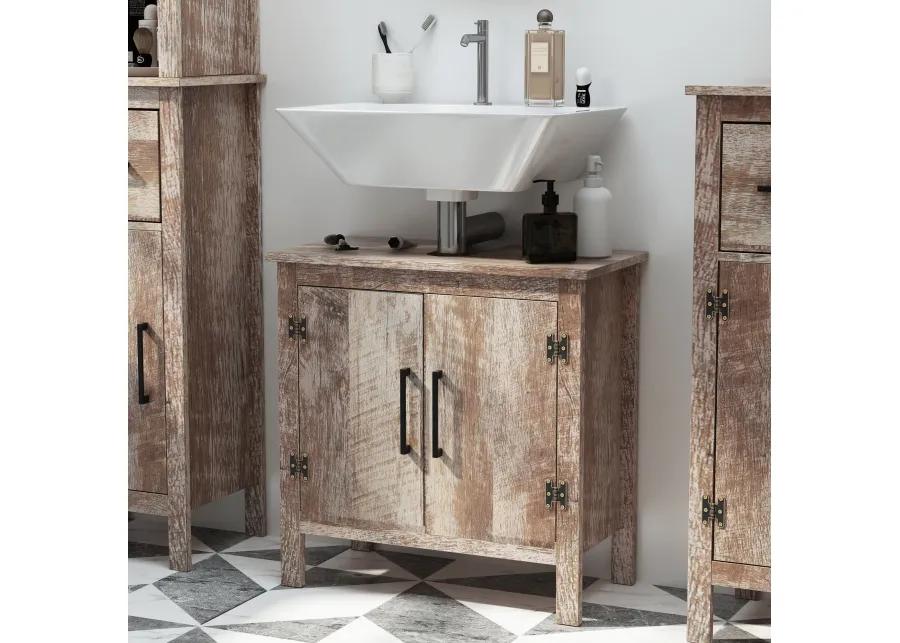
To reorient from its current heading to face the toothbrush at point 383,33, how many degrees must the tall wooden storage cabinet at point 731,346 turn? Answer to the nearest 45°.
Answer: approximately 135° to its right

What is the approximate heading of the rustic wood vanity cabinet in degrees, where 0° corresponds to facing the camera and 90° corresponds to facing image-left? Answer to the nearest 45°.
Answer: approximately 45°

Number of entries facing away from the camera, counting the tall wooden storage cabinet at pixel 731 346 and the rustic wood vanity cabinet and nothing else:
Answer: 0

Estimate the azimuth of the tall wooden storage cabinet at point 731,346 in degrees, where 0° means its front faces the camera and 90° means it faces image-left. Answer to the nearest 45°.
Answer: approximately 0°

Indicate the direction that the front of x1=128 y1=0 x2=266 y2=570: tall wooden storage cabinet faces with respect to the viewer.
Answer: facing the viewer and to the left of the viewer

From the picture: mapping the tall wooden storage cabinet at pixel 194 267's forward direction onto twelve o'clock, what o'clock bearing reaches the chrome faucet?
The chrome faucet is roughly at 8 o'clock from the tall wooden storage cabinet.

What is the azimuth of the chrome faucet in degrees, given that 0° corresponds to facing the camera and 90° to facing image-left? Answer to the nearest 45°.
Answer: approximately 45°

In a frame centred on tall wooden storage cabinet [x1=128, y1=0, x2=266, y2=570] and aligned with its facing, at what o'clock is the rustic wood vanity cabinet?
The rustic wood vanity cabinet is roughly at 9 o'clock from the tall wooden storage cabinet.
